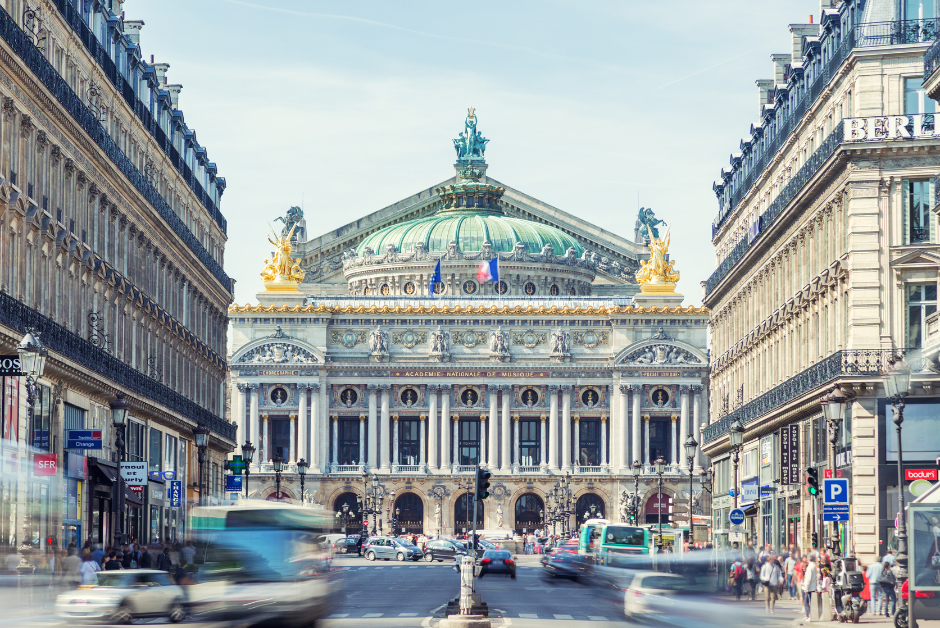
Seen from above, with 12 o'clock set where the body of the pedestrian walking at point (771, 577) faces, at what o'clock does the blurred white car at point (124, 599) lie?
The blurred white car is roughly at 2 o'clock from the pedestrian walking.

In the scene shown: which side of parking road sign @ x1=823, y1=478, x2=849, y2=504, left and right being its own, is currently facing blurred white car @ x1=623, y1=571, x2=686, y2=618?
right

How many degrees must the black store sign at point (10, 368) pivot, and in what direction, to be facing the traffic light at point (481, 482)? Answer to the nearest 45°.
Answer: approximately 90° to its left

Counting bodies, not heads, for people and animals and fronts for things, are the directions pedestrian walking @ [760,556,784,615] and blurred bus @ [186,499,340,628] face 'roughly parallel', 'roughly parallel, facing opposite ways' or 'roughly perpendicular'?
roughly parallel

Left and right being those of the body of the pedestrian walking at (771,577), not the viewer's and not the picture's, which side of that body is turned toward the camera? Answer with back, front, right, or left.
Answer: front

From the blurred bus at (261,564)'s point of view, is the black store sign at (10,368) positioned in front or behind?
behind

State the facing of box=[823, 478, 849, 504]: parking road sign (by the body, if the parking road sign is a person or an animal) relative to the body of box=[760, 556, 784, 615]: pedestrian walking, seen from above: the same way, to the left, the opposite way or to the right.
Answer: the same way

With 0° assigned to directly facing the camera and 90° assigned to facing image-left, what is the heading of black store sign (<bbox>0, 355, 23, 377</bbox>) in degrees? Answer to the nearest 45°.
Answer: approximately 0°

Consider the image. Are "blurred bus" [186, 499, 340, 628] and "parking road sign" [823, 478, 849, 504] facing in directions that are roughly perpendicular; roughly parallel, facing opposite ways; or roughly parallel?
roughly parallel

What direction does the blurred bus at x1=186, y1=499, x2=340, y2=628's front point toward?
toward the camera

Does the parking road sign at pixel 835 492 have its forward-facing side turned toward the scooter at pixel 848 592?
yes

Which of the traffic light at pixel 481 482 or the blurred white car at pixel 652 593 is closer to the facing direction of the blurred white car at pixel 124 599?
the blurred white car
